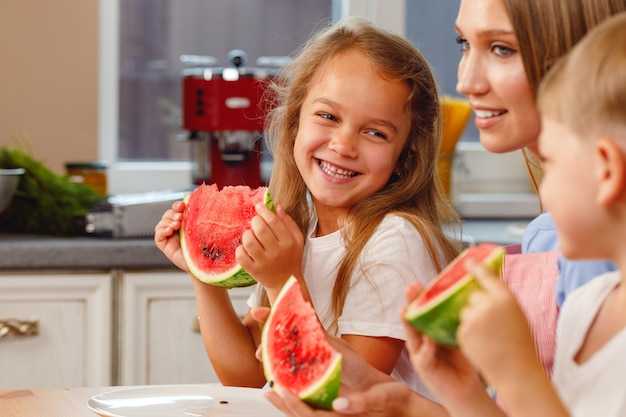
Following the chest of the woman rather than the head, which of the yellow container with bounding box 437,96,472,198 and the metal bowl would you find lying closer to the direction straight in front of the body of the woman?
the metal bowl

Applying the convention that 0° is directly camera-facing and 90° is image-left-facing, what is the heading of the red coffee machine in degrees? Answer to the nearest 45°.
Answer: approximately 0°

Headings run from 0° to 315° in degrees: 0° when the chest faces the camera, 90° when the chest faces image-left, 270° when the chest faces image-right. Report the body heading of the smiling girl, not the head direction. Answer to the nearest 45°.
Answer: approximately 45°

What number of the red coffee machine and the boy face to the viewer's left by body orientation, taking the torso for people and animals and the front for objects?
1

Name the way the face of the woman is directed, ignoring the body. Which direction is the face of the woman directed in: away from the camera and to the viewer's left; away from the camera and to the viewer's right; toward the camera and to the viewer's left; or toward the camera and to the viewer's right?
toward the camera and to the viewer's left

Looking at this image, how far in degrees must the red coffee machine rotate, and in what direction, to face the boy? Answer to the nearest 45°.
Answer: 0° — it already faces them

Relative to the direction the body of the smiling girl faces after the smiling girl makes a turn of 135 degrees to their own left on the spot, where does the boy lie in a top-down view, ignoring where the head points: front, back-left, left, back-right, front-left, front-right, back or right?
right

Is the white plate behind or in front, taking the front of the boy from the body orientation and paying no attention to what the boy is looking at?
in front

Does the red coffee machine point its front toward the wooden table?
yes

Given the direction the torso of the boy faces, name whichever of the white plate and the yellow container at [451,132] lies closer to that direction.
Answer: the white plate

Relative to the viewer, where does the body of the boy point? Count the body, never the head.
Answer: to the viewer's left

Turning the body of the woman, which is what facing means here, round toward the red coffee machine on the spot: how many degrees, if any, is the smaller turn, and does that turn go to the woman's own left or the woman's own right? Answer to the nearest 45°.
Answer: approximately 90° to the woman's own right
